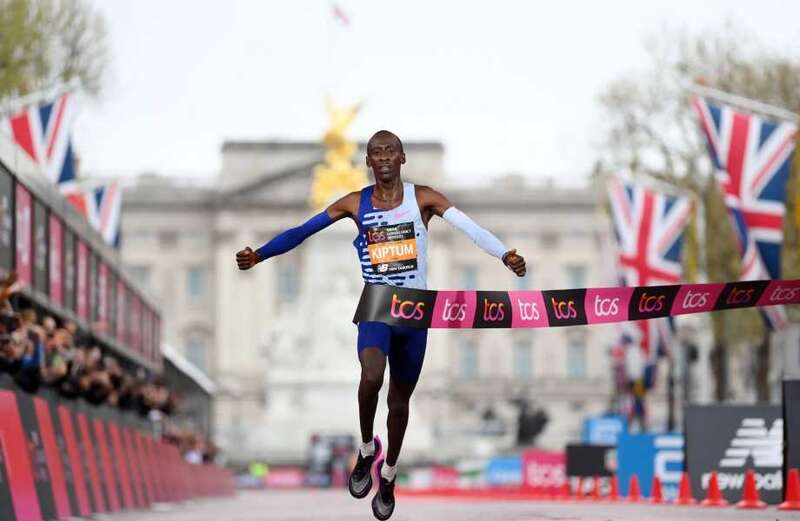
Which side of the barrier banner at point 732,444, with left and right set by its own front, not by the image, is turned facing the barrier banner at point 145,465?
right

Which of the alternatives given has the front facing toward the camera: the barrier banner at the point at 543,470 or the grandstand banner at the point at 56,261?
the barrier banner at the point at 543,470

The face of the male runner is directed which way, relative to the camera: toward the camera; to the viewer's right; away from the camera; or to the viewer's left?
toward the camera

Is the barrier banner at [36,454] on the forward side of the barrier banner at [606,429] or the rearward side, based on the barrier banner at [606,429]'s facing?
on the forward side

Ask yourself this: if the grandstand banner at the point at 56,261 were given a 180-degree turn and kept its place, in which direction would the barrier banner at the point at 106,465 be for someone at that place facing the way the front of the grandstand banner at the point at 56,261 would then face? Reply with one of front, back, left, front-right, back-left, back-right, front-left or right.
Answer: left

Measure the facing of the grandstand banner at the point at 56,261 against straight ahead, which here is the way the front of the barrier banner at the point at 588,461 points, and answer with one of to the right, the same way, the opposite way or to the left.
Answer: to the left

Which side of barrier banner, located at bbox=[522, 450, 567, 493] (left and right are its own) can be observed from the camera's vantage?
front

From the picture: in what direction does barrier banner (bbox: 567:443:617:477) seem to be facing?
toward the camera

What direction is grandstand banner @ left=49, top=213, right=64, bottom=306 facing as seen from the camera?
to the viewer's right

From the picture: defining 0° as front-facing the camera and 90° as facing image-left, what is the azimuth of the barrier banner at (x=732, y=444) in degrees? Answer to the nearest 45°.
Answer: approximately 0°

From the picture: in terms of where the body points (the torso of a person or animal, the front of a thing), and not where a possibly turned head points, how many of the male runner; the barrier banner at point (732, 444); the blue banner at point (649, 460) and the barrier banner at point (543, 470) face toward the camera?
4

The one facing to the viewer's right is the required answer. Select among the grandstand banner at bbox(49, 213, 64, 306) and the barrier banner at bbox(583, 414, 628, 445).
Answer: the grandstand banner at bbox(49, 213, 64, 306)

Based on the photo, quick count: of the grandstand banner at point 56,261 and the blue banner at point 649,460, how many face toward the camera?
1

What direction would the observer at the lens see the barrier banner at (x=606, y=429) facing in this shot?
facing the viewer

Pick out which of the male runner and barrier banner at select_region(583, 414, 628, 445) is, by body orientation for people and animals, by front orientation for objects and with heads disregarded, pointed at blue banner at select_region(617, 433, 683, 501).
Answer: the barrier banner

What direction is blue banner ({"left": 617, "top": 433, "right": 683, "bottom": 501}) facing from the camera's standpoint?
toward the camera
